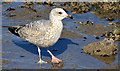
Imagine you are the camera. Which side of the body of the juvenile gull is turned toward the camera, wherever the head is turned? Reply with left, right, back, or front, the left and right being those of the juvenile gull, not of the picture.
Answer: right

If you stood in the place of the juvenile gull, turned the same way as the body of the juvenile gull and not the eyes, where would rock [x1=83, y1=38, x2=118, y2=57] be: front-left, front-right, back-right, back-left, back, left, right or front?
front
